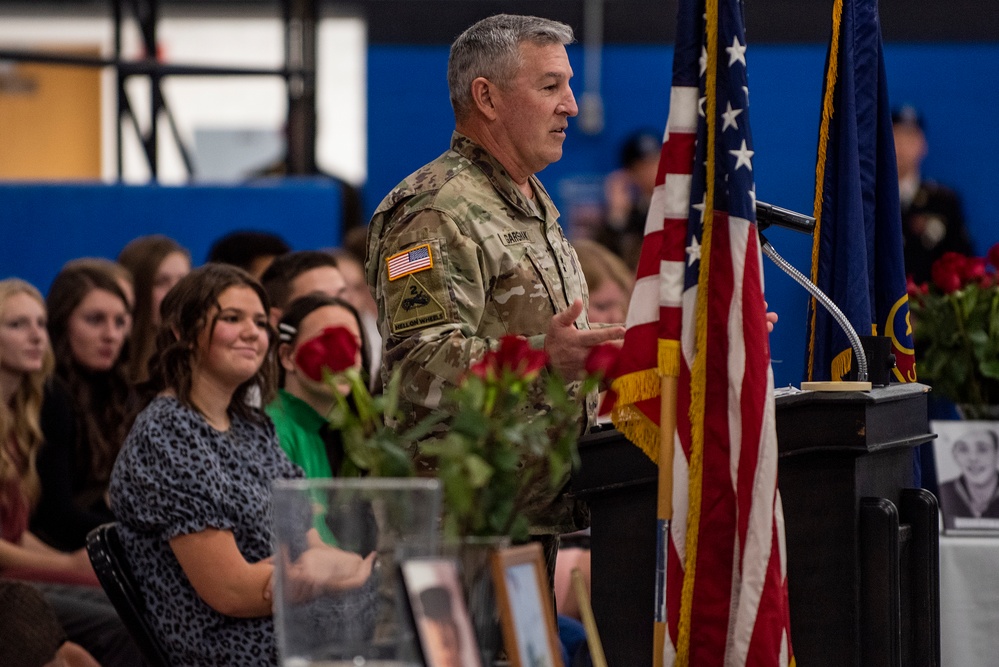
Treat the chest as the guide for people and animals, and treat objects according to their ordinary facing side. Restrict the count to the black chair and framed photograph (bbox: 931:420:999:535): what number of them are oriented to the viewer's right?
1

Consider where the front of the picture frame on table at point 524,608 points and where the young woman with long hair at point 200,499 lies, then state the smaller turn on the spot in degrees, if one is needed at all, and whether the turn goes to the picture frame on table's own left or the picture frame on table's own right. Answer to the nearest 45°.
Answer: approximately 180°

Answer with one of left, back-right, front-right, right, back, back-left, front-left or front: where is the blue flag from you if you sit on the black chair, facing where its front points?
front

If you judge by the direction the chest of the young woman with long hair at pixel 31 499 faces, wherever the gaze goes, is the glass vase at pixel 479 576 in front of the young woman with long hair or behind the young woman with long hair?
in front

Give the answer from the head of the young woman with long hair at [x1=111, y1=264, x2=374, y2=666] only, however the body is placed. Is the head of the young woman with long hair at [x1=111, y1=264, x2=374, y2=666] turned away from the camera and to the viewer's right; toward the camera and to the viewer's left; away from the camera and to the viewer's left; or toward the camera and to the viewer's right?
toward the camera and to the viewer's right

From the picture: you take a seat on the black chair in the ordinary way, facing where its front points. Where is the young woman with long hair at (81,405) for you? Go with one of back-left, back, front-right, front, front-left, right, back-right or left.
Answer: left

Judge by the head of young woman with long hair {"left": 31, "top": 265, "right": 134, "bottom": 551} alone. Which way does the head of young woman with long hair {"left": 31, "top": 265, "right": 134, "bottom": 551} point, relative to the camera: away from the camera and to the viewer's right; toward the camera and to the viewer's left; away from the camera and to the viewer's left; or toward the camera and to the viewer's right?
toward the camera and to the viewer's right

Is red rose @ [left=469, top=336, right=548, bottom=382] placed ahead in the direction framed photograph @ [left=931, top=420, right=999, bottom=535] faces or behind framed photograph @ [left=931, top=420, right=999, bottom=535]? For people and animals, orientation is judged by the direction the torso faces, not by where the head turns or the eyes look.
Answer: ahead

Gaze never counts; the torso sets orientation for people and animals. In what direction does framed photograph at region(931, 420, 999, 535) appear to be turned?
toward the camera

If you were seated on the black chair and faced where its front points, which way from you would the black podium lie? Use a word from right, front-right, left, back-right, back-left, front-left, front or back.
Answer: front-right

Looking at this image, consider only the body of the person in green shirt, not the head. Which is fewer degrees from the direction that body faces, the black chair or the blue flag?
the blue flag

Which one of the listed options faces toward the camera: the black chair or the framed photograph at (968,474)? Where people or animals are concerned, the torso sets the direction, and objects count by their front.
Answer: the framed photograph

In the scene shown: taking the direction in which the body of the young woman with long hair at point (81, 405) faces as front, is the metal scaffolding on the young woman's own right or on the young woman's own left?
on the young woman's own left

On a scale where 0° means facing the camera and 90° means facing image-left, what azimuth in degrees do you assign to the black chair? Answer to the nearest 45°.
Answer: approximately 270°

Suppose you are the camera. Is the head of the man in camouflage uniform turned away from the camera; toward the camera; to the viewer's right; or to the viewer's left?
to the viewer's right
